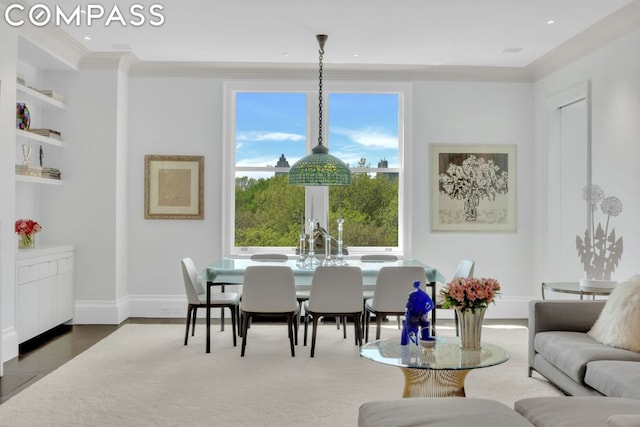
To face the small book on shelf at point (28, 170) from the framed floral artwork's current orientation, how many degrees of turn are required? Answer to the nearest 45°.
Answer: approximately 45° to its right

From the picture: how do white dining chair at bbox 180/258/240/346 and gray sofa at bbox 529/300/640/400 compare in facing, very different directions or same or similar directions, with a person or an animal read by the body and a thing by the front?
very different directions

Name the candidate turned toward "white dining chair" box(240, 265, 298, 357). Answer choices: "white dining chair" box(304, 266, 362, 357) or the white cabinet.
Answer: the white cabinet

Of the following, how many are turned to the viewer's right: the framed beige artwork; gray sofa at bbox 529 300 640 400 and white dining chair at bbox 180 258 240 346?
1

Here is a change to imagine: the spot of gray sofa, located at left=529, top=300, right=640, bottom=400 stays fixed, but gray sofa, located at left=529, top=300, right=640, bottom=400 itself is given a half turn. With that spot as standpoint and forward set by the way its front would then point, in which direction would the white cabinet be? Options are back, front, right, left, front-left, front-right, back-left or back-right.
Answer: back-left

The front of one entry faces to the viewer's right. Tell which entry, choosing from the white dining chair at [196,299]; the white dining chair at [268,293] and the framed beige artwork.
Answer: the white dining chair at [196,299]

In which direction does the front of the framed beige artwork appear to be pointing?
toward the camera

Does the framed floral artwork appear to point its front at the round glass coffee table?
yes

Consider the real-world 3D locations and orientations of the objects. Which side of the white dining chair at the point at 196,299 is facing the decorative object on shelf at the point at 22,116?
back

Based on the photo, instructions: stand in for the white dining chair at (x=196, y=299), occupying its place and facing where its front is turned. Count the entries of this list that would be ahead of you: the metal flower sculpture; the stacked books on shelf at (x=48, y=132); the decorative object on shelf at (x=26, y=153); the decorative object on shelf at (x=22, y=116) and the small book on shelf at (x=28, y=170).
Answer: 1

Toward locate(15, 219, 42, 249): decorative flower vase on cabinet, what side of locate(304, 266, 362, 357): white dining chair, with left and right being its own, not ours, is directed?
left

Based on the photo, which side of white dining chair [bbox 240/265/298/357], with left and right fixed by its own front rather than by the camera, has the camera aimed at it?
back

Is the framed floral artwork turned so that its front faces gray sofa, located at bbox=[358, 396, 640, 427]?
yes

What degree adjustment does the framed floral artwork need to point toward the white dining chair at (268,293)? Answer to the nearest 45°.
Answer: approximately 45° to its right

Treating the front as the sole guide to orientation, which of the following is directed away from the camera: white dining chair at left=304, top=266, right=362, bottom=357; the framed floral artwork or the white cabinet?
the white dining chair

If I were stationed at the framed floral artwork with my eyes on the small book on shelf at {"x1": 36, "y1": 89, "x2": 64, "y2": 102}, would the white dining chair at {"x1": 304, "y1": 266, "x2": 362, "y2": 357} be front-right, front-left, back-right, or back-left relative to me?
front-left

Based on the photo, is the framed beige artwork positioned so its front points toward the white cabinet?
no

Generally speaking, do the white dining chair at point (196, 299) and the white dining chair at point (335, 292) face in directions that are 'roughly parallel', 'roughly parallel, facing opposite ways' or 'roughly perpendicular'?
roughly perpendicular

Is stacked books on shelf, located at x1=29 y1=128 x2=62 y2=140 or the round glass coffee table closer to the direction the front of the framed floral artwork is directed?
the round glass coffee table

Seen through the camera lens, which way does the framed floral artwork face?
facing the viewer

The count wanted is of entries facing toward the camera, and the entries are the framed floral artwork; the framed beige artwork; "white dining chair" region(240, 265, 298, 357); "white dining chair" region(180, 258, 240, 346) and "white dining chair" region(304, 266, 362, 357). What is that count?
2
